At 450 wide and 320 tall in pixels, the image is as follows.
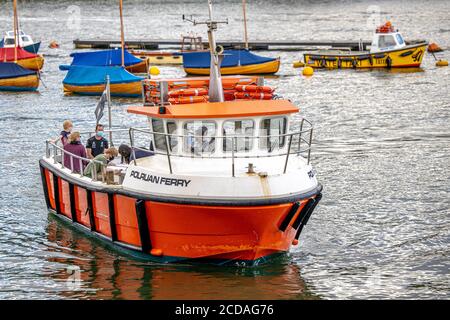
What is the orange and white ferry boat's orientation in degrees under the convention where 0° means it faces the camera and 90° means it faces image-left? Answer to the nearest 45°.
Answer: approximately 315°

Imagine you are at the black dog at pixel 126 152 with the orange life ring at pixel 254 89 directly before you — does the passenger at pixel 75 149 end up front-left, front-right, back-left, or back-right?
back-left
